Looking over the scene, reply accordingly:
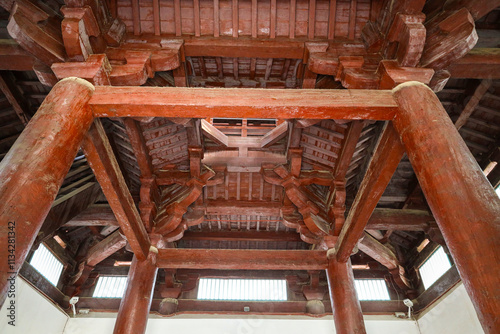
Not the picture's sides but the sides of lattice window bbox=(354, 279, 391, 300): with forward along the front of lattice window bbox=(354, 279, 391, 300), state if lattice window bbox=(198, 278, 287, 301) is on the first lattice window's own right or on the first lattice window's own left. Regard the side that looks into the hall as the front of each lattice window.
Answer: on the first lattice window's own right

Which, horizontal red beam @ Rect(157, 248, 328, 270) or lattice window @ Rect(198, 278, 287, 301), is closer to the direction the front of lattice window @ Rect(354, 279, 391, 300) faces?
the horizontal red beam

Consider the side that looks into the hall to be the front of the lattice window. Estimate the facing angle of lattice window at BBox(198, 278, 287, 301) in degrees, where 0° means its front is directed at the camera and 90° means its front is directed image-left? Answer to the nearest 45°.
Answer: approximately 0°

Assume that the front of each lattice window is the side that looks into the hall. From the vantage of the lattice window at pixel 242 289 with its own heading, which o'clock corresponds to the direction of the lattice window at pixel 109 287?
the lattice window at pixel 109 287 is roughly at 3 o'clock from the lattice window at pixel 242 289.

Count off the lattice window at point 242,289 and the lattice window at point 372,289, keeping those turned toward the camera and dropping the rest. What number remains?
2

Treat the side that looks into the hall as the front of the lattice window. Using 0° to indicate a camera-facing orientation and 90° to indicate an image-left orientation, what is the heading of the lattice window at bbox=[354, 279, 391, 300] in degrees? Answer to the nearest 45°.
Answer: approximately 0°

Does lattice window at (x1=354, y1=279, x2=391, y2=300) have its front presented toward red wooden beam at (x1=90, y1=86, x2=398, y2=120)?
yes
